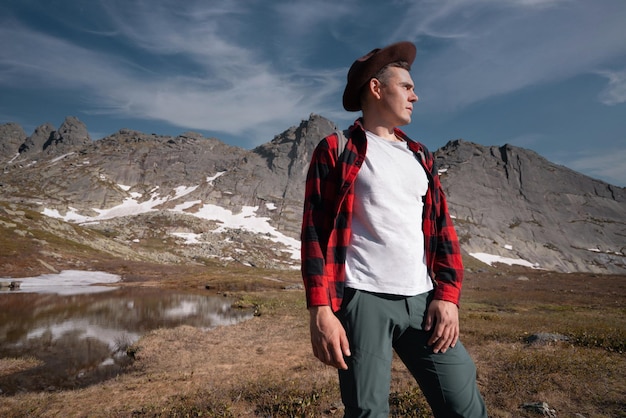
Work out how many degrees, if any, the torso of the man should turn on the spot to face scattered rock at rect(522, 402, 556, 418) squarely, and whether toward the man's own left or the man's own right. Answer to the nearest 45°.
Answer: approximately 90° to the man's own left

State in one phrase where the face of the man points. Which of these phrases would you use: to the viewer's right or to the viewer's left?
to the viewer's right

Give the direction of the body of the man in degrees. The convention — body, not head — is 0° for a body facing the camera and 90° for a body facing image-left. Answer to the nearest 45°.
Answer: approximately 315°

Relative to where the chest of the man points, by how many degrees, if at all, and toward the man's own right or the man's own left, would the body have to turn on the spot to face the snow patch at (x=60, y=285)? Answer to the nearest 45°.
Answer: approximately 180°

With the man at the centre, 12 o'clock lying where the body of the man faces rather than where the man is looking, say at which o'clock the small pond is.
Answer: The small pond is roughly at 6 o'clock from the man.
